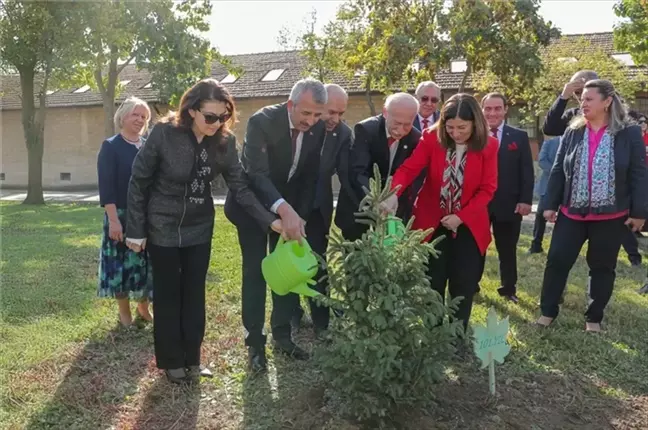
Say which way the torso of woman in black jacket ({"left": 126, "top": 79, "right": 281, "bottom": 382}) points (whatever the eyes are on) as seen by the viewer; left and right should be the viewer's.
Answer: facing the viewer and to the right of the viewer

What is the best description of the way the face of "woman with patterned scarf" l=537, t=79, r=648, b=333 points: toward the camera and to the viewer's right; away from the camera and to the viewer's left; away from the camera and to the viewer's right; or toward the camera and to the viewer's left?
toward the camera and to the viewer's left

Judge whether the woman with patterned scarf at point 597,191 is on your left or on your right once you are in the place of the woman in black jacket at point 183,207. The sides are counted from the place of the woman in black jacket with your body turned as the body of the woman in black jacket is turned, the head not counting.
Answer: on your left

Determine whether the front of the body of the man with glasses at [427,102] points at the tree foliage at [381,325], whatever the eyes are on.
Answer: yes

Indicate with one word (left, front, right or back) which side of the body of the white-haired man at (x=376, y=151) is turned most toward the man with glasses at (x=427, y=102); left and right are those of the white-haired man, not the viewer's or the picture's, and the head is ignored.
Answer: back

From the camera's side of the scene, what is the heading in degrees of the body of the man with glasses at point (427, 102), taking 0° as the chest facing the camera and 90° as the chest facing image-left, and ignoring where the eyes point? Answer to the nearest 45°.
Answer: approximately 0°

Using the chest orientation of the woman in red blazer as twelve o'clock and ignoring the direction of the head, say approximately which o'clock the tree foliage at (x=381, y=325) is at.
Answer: The tree foliage is roughly at 11 o'clock from the woman in red blazer.

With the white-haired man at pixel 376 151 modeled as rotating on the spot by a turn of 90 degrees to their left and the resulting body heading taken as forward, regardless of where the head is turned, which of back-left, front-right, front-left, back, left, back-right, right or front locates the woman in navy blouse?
back

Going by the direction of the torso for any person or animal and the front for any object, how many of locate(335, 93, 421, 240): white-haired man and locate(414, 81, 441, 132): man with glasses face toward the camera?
2

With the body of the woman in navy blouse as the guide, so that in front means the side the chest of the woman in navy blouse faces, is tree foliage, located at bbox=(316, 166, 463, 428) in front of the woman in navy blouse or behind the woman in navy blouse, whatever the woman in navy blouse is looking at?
in front
